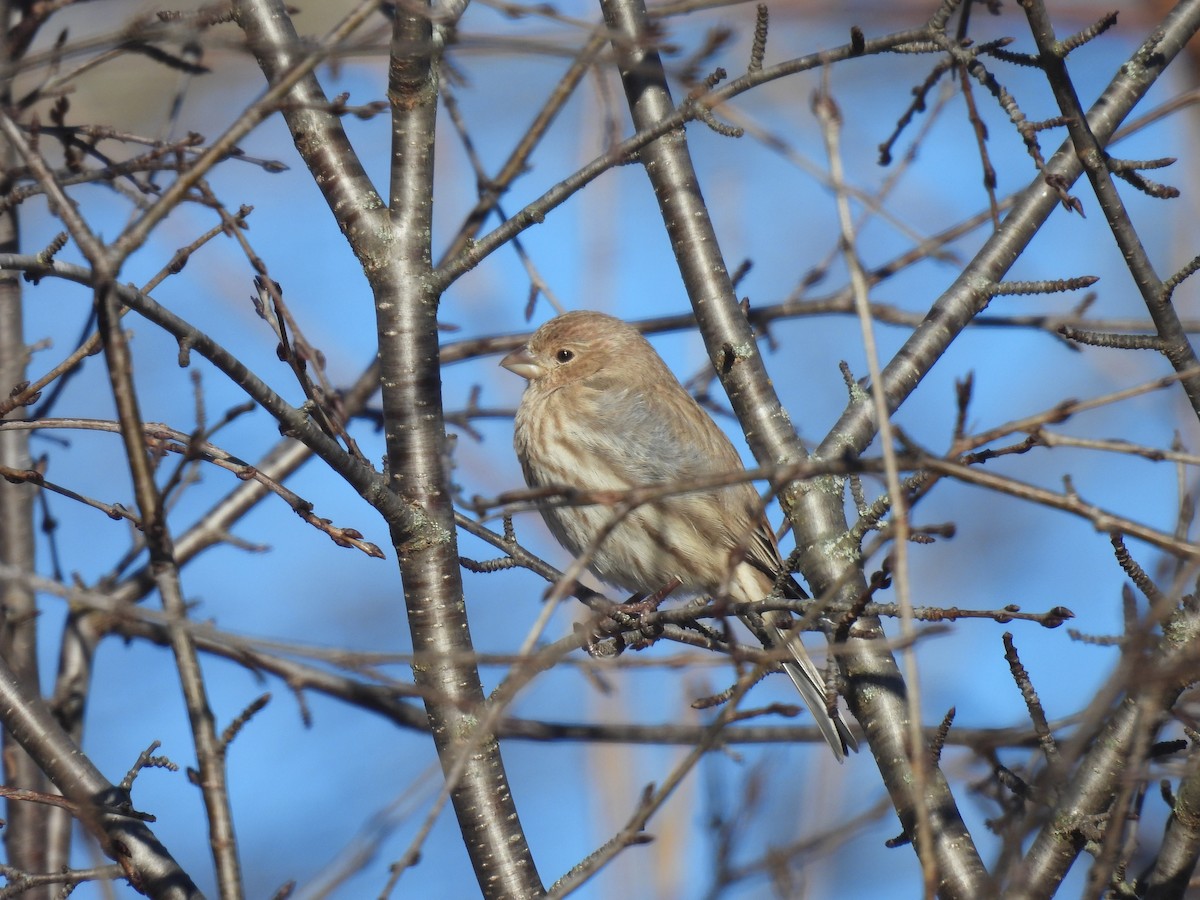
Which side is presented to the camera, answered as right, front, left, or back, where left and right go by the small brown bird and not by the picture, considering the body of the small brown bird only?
left
